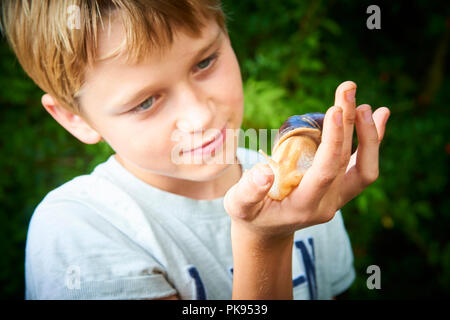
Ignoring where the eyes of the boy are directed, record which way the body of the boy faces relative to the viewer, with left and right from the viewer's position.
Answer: facing the viewer and to the right of the viewer

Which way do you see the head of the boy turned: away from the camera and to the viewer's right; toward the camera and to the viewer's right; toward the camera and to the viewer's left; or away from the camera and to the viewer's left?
toward the camera and to the viewer's right
